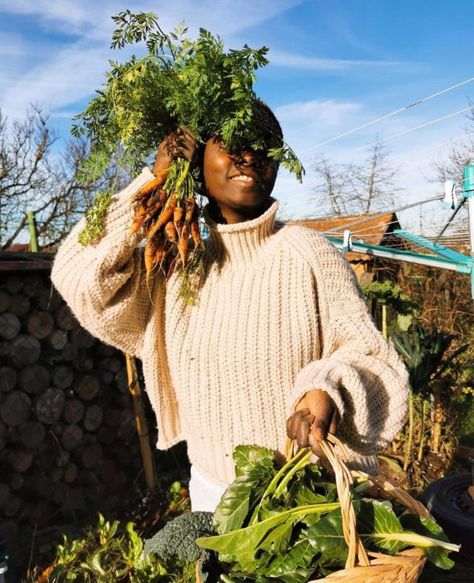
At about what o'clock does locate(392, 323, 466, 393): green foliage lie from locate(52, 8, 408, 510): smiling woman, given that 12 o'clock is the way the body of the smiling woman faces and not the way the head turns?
The green foliage is roughly at 7 o'clock from the smiling woman.

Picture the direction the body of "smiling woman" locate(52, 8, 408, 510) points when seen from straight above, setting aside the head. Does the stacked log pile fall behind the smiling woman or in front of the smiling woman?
behind

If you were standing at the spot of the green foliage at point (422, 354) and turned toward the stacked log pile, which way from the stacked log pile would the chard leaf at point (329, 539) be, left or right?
left

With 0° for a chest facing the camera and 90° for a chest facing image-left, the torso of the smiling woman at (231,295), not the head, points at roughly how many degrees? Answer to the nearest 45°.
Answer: approximately 0°
